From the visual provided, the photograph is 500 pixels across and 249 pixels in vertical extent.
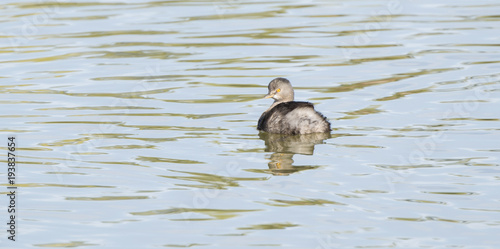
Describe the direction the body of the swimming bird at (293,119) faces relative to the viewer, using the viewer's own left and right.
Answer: facing to the left of the viewer
